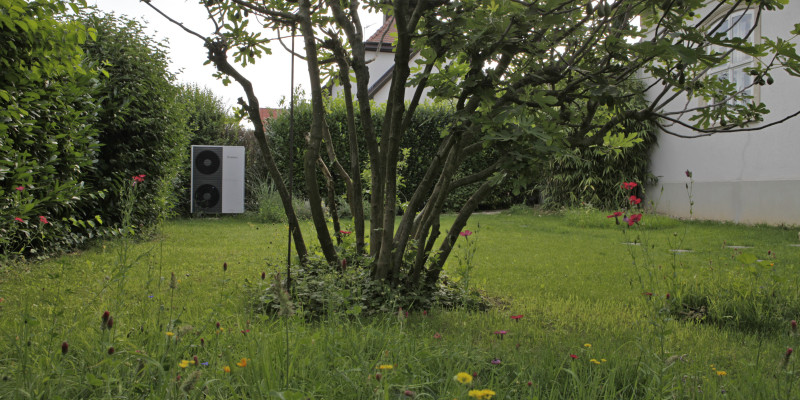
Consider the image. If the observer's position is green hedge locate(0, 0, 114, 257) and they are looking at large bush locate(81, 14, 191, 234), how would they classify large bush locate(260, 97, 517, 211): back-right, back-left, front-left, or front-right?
front-right

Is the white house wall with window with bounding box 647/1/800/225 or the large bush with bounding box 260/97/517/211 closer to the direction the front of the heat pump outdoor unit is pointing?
the white house wall with window

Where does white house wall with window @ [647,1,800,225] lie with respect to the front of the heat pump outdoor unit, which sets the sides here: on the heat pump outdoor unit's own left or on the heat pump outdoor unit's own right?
on the heat pump outdoor unit's own left

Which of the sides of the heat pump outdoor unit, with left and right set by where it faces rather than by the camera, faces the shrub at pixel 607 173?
left

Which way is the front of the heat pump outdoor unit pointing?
toward the camera

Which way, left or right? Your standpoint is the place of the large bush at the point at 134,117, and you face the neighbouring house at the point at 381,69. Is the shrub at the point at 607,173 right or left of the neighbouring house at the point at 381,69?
right

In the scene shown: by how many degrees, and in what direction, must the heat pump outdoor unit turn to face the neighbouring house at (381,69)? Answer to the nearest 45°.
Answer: approximately 135° to its left

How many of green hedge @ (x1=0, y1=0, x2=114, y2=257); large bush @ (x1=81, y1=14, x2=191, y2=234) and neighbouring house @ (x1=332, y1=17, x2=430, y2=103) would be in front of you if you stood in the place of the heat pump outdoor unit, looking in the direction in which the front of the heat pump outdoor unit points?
2

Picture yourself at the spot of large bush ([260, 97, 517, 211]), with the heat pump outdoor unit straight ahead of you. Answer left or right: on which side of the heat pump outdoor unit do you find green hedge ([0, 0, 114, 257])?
left

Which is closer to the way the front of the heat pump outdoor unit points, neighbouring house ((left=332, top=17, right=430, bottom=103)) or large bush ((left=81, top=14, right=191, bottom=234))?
the large bush

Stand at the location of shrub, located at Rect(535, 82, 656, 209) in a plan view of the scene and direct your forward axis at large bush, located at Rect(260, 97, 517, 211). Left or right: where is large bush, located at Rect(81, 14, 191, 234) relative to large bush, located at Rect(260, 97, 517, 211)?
left

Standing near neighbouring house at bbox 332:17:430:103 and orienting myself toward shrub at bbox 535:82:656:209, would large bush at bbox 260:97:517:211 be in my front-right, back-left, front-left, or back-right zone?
front-right

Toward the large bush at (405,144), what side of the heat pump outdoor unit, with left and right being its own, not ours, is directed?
left

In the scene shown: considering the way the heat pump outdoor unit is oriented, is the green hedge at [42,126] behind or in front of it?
in front

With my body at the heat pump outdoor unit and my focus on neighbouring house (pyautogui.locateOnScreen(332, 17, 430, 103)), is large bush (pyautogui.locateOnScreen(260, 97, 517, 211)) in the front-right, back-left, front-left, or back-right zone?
front-right
